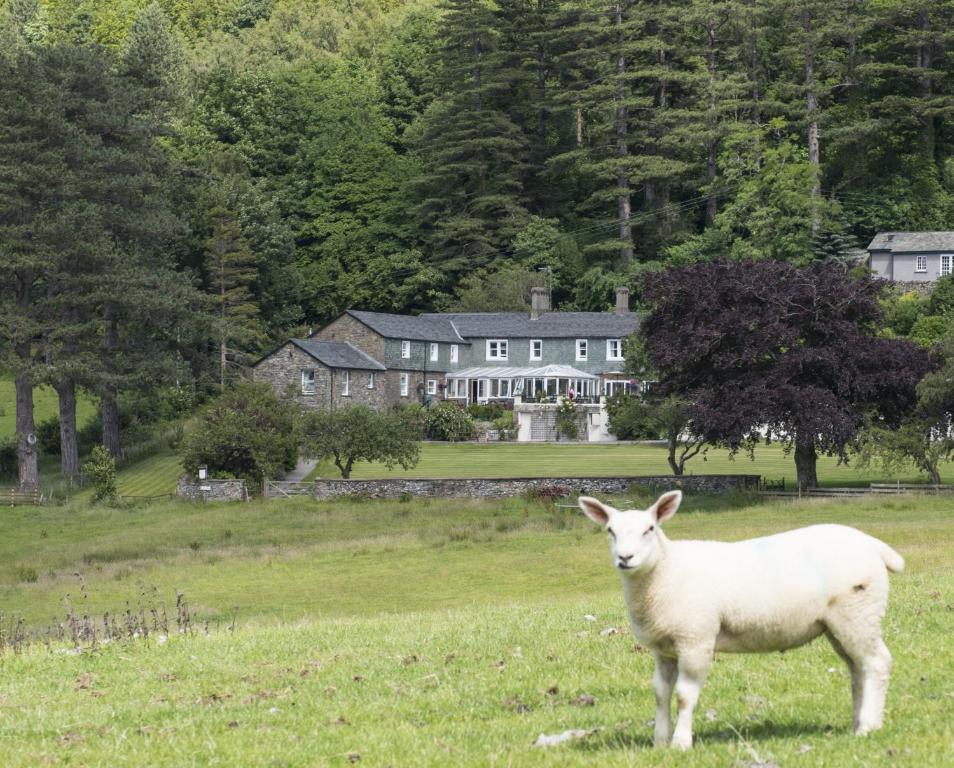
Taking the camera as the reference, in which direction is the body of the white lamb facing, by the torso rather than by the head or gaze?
to the viewer's left
